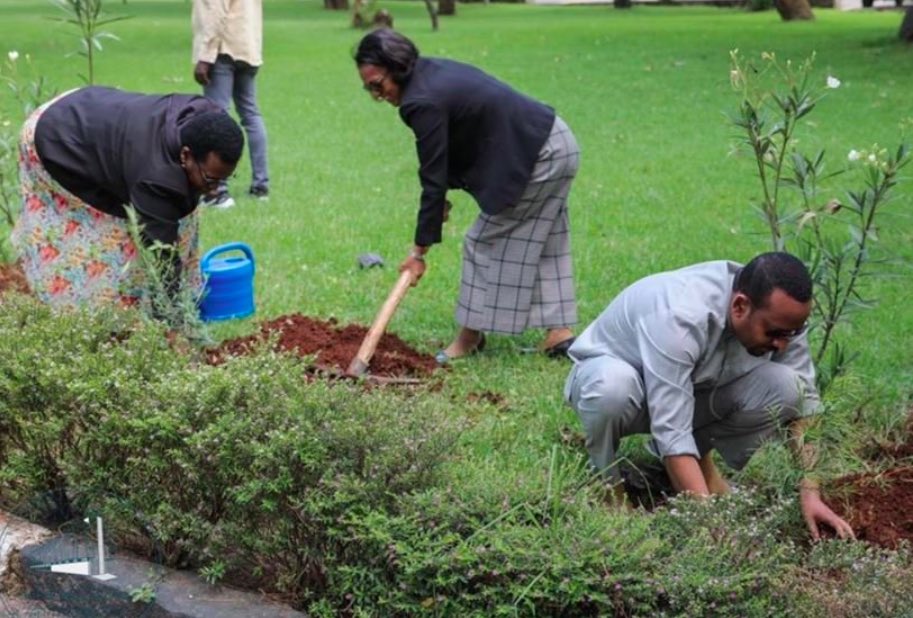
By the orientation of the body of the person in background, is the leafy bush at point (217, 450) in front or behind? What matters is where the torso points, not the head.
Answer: in front

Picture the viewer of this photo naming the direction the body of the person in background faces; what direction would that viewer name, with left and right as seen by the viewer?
facing the viewer and to the left of the viewer

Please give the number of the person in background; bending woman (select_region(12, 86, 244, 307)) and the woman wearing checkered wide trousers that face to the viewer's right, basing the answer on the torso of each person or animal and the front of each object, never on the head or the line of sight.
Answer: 1

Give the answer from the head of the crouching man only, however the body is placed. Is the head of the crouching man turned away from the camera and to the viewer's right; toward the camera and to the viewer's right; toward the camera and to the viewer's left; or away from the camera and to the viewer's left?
toward the camera and to the viewer's right

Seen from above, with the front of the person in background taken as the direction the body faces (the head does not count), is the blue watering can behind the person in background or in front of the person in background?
in front

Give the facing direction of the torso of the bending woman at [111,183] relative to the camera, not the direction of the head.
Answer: to the viewer's right

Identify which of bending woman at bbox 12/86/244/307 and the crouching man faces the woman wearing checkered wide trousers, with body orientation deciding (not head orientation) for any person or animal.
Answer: the bending woman

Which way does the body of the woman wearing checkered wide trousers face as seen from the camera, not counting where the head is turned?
to the viewer's left

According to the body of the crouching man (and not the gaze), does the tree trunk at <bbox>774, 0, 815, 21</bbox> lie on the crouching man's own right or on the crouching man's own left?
on the crouching man's own left

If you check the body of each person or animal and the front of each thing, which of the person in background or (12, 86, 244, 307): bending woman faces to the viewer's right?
the bending woman

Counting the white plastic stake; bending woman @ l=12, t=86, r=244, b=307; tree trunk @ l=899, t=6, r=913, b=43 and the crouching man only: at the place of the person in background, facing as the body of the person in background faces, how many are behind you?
1

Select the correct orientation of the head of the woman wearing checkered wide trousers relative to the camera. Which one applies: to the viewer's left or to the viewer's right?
to the viewer's left

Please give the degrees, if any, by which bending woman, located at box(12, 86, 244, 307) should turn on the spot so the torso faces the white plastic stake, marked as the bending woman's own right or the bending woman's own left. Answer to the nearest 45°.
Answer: approximately 90° to the bending woman's own right

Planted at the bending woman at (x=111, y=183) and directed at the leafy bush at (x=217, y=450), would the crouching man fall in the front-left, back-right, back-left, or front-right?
front-left

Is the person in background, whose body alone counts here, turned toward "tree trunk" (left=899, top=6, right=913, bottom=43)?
no

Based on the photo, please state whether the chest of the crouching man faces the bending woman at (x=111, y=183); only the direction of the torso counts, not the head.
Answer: no
